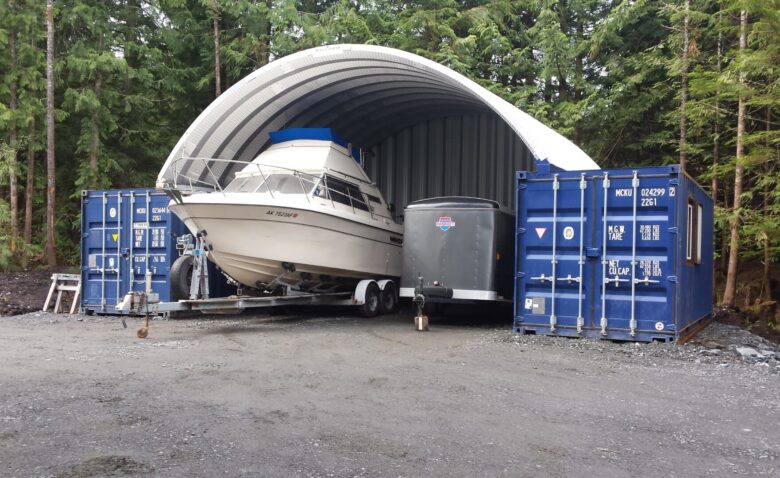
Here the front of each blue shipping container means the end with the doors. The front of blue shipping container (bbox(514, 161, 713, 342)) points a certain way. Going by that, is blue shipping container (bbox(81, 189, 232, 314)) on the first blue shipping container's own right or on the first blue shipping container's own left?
on the first blue shipping container's own right

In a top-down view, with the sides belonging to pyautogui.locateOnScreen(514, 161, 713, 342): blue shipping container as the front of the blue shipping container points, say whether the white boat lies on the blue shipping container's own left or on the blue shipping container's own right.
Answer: on the blue shipping container's own right

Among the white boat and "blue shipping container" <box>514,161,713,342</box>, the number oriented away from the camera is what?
0

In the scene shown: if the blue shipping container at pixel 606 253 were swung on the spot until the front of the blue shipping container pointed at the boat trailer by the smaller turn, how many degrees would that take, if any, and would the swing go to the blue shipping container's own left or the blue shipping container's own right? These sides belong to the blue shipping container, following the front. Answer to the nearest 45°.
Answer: approximately 90° to the blue shipping container's own right

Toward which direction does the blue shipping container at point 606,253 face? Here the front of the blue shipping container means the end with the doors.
toward the camera

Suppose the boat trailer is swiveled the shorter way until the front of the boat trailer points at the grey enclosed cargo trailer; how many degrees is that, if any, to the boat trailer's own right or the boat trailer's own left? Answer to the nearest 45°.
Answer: approximately 135° to the boat trailer's own left

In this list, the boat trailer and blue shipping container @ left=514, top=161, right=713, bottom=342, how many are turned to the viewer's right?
0

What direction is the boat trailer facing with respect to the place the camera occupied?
facing the viewer and to the left of the viewer

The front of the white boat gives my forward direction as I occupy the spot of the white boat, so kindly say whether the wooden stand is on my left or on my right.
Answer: on my right

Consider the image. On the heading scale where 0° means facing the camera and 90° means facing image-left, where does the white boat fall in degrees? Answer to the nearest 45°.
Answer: approximately 45°
